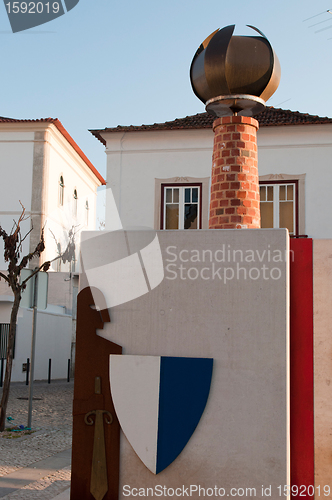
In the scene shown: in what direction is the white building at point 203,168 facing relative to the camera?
toward the camera
